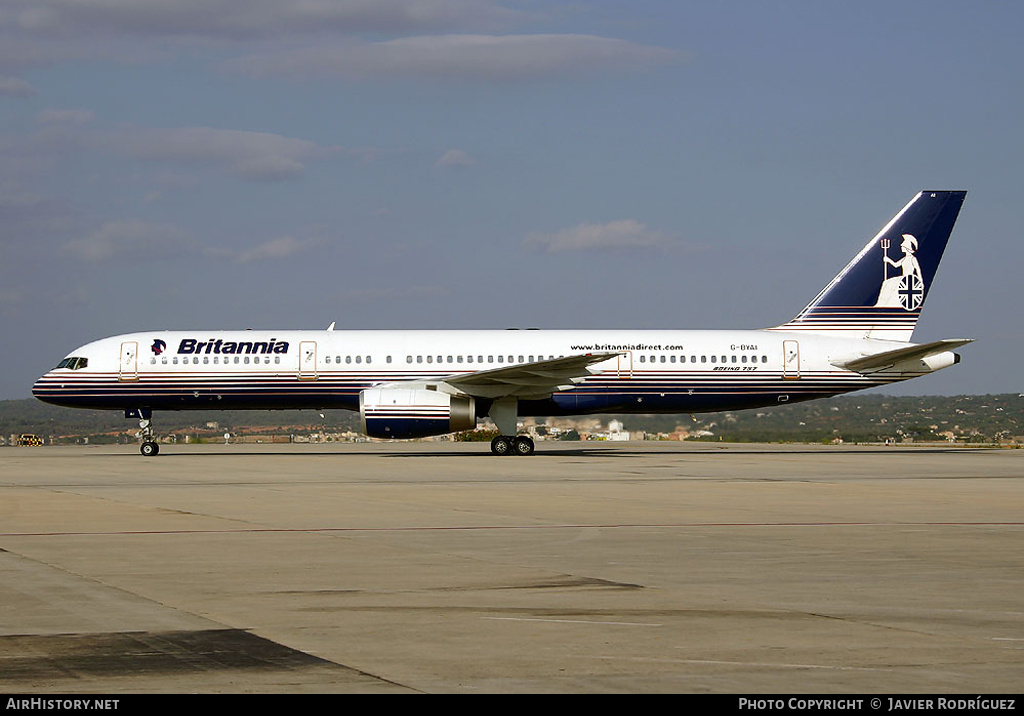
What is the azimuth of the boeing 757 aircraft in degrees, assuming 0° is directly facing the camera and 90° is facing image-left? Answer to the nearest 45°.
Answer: approximately 90°
